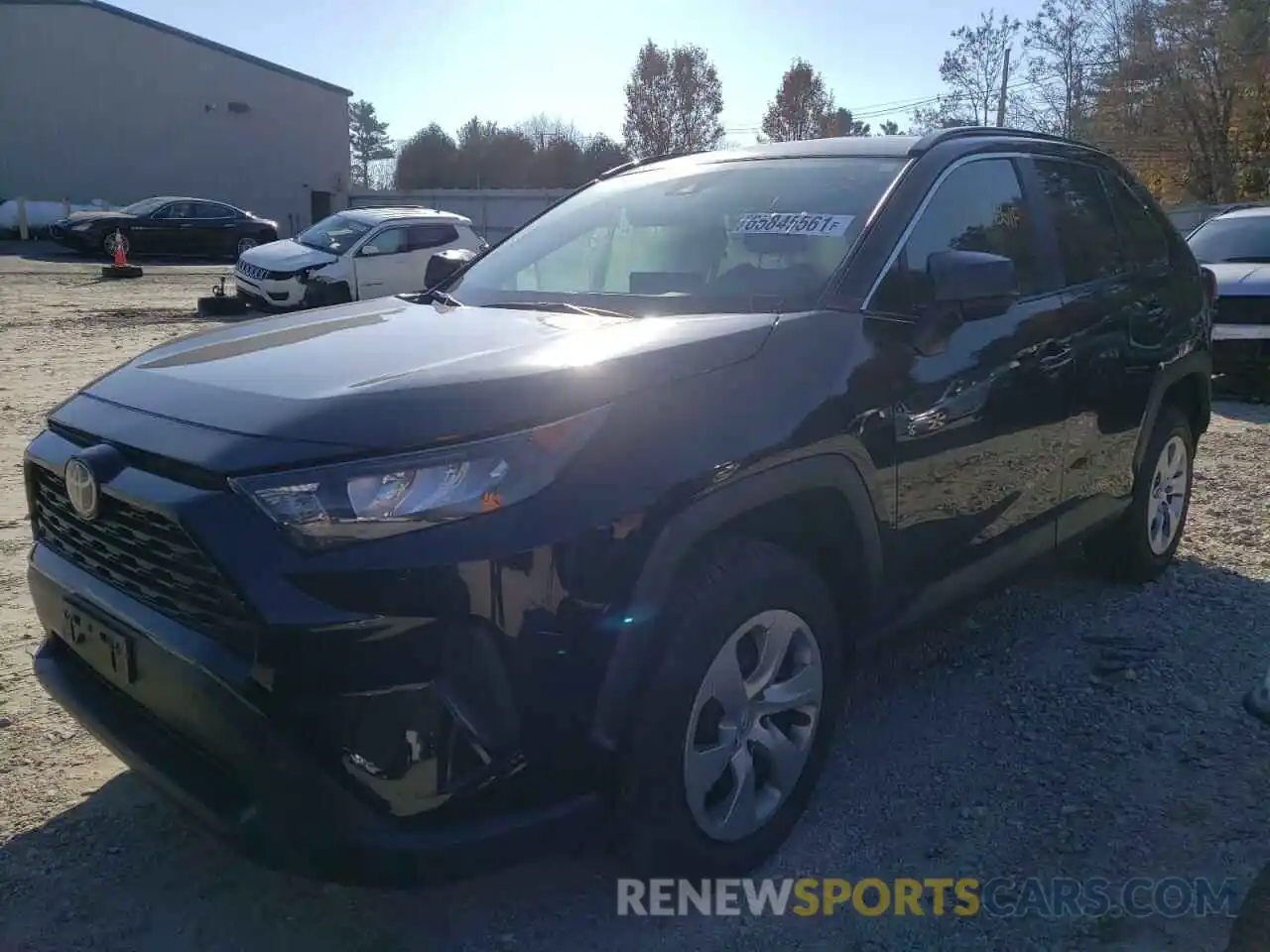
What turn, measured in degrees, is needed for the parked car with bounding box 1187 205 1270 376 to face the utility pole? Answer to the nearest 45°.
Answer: approximately 180°

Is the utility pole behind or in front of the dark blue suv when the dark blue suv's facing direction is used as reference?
behind

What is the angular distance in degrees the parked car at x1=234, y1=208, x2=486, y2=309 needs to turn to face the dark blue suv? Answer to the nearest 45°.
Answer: approximately 45° to its left

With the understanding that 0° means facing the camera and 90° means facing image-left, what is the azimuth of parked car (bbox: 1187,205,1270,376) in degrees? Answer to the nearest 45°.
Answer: approximately 0°

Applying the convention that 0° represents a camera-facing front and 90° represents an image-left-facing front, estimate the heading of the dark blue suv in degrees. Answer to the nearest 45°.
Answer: approximately 45°

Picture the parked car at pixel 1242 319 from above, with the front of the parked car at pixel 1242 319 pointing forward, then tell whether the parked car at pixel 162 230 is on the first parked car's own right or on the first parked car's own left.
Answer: on the first parked car's own right

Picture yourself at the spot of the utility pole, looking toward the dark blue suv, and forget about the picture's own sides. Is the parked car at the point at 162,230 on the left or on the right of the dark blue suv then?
right

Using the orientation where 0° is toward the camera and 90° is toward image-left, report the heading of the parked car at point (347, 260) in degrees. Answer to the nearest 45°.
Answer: approximately 45°

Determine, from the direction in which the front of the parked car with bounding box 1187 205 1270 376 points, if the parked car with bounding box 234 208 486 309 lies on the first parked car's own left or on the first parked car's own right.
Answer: on the first parked car's own right
